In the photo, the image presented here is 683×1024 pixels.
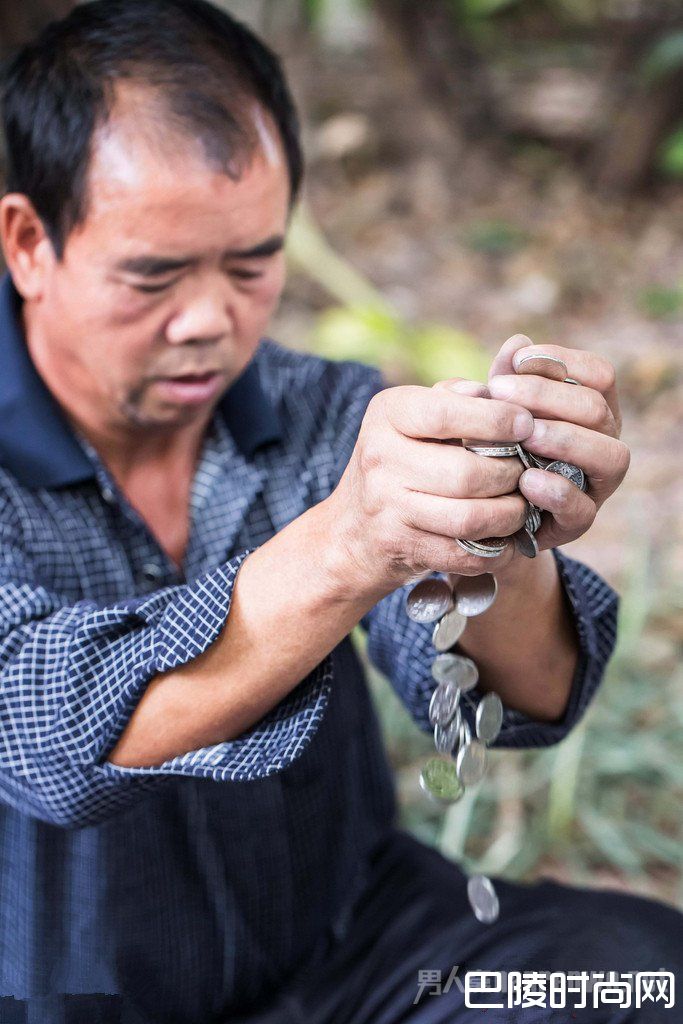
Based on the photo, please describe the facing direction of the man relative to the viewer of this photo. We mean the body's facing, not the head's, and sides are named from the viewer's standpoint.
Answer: facing the viewer and to the right of the viewer
